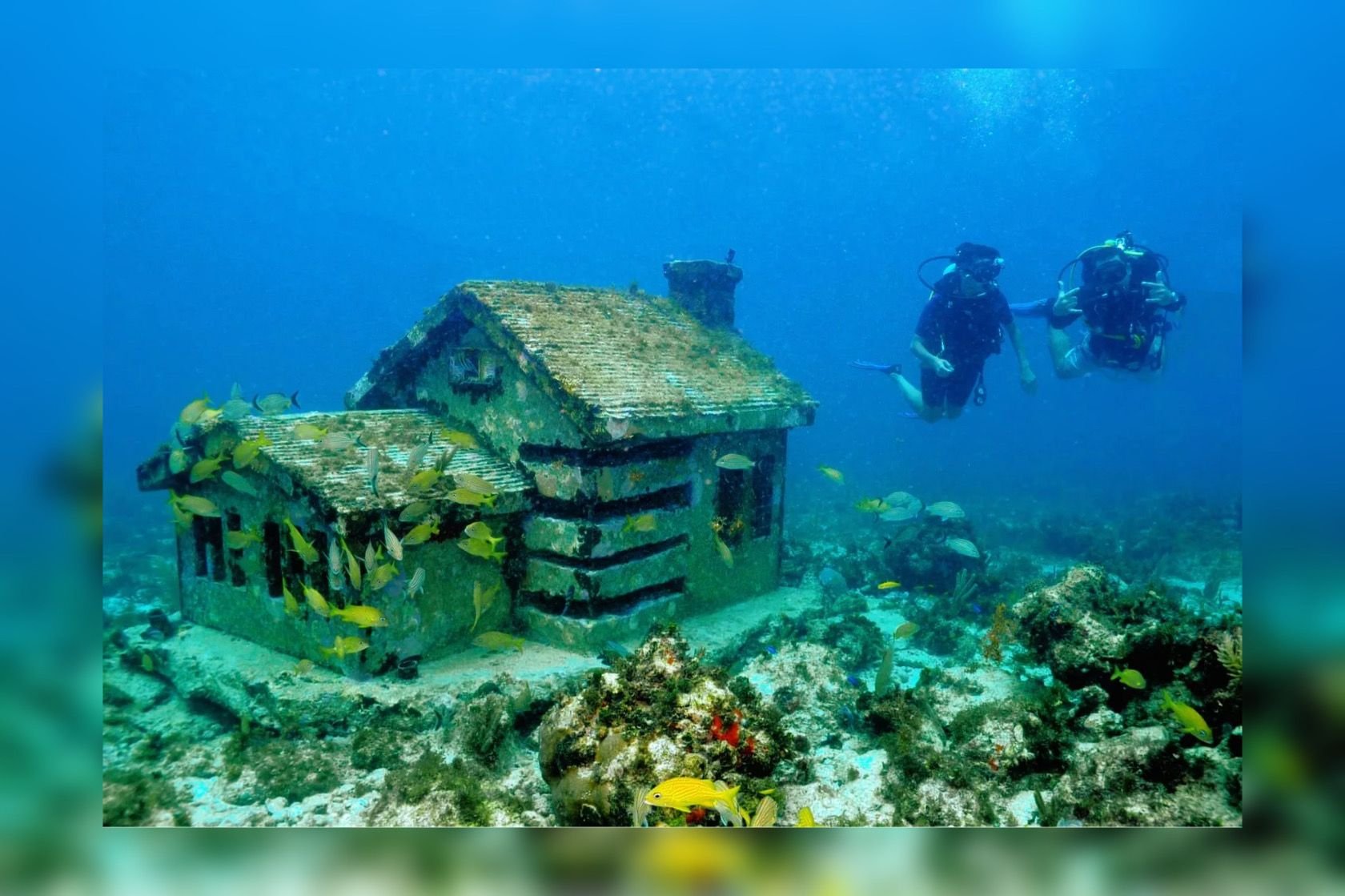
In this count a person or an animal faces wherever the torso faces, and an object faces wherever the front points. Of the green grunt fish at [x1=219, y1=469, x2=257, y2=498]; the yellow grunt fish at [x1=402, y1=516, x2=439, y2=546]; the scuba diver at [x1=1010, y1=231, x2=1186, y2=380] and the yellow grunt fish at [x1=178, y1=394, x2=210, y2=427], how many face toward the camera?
1

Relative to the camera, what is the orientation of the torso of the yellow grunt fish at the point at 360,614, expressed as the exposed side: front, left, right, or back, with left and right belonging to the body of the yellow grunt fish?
right

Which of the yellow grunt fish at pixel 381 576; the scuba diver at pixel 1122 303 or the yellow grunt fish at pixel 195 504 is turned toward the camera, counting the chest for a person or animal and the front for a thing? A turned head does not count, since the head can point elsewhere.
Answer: the scuba diver

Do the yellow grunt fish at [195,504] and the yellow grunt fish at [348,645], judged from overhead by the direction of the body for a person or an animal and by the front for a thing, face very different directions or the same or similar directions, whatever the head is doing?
same or similar directions

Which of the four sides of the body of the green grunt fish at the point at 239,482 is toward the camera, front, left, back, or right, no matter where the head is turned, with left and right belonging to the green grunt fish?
left

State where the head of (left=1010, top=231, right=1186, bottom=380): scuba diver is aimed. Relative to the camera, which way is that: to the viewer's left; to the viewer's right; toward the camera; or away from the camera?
toward the camera

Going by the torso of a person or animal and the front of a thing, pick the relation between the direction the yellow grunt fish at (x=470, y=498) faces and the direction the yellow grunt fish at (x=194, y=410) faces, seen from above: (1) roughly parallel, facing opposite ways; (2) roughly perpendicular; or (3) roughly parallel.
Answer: roughly parallel

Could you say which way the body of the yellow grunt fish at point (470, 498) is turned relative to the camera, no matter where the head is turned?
to the viewer's left

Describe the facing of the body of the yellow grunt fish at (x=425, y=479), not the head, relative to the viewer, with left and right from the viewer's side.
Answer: facing to the left of the viewer
